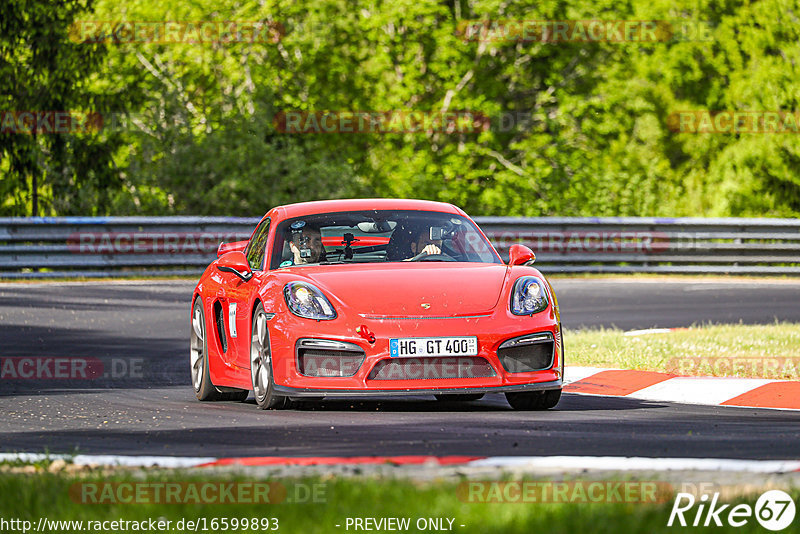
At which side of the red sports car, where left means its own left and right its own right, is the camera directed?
front

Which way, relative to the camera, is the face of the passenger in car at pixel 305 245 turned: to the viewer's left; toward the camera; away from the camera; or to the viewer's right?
toward the camera

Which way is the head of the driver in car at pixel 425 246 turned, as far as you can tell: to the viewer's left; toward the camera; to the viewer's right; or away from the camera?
toward the camera

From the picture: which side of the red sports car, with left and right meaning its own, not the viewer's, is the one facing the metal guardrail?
back
